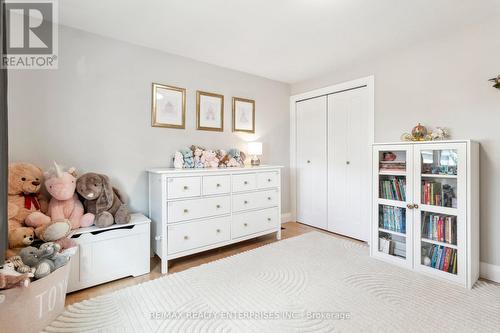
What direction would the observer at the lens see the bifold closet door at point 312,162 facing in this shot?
facing the viewer and to the left of the viewer

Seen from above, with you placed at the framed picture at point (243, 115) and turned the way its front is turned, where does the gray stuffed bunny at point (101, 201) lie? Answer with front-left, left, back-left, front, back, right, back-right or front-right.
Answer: right

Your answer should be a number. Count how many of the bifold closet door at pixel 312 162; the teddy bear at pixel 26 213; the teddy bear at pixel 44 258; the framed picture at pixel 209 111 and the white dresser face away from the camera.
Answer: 0

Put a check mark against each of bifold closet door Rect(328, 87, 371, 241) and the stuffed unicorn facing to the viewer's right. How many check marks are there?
0

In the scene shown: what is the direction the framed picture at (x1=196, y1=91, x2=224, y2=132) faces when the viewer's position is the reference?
facing the viewer and to the right of the viewer

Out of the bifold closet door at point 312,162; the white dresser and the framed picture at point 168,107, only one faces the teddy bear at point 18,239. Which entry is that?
the bifold closet door

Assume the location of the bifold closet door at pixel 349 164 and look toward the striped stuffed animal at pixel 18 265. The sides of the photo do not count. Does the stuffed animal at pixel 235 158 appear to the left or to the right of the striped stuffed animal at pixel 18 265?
right

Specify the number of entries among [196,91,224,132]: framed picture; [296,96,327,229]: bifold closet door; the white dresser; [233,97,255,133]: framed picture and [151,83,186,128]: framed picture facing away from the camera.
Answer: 0

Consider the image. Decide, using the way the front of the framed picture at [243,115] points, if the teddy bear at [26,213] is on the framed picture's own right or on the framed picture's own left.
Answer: on the framed picture's own right

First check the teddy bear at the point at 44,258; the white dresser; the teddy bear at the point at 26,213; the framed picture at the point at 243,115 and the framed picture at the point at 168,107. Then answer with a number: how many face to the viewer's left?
0

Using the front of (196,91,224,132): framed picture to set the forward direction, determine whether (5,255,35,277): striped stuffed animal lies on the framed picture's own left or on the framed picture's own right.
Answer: on the framed picture's own right

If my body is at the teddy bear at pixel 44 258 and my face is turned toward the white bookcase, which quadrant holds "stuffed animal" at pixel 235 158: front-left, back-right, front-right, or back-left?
front-left

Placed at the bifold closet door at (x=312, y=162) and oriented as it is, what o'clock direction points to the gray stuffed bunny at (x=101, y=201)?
The gray stuffed bunny is roughly at 12 o'clock from the bifold closet door.

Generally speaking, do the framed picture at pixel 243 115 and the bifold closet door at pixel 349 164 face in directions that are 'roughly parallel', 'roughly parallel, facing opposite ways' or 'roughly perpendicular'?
roughly perpendicular

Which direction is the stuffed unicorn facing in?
toward the camera
